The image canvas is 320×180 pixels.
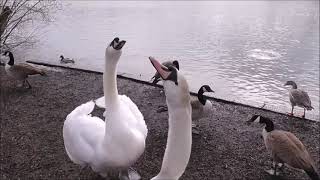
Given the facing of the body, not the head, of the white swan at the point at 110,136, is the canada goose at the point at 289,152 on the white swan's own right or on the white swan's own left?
on the white swan's own left

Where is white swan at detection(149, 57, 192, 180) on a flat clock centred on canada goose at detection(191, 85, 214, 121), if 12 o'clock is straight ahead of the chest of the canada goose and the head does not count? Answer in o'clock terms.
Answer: The white swan is roughly at 3 o'clock from the canada goose.

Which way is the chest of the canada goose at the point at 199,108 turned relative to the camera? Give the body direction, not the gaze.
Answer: to the viewer's right

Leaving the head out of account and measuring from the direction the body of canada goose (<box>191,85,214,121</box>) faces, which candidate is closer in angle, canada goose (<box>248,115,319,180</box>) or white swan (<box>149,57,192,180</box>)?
the canada goose

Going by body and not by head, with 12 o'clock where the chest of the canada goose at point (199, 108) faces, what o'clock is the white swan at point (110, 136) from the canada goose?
The white swan is roughly at 4 o'clock from the canada goose.

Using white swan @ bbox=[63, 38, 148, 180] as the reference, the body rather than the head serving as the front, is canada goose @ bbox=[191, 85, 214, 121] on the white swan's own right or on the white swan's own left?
on the white swan's own left

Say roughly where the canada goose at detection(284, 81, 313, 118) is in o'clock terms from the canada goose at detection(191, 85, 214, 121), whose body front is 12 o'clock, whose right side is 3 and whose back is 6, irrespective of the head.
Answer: the canada goose at detection(284, 81, 313, 118) is roughly at 11 o'clock from the canada goose at detection(191, 85, 214, 121).
